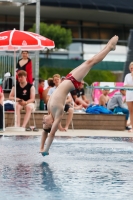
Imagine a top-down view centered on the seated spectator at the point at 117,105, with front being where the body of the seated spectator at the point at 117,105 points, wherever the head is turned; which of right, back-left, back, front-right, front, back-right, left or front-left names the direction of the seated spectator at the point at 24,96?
back-right

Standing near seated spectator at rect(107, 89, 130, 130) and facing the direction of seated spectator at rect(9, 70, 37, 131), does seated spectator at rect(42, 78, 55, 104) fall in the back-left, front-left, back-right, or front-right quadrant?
front-right
